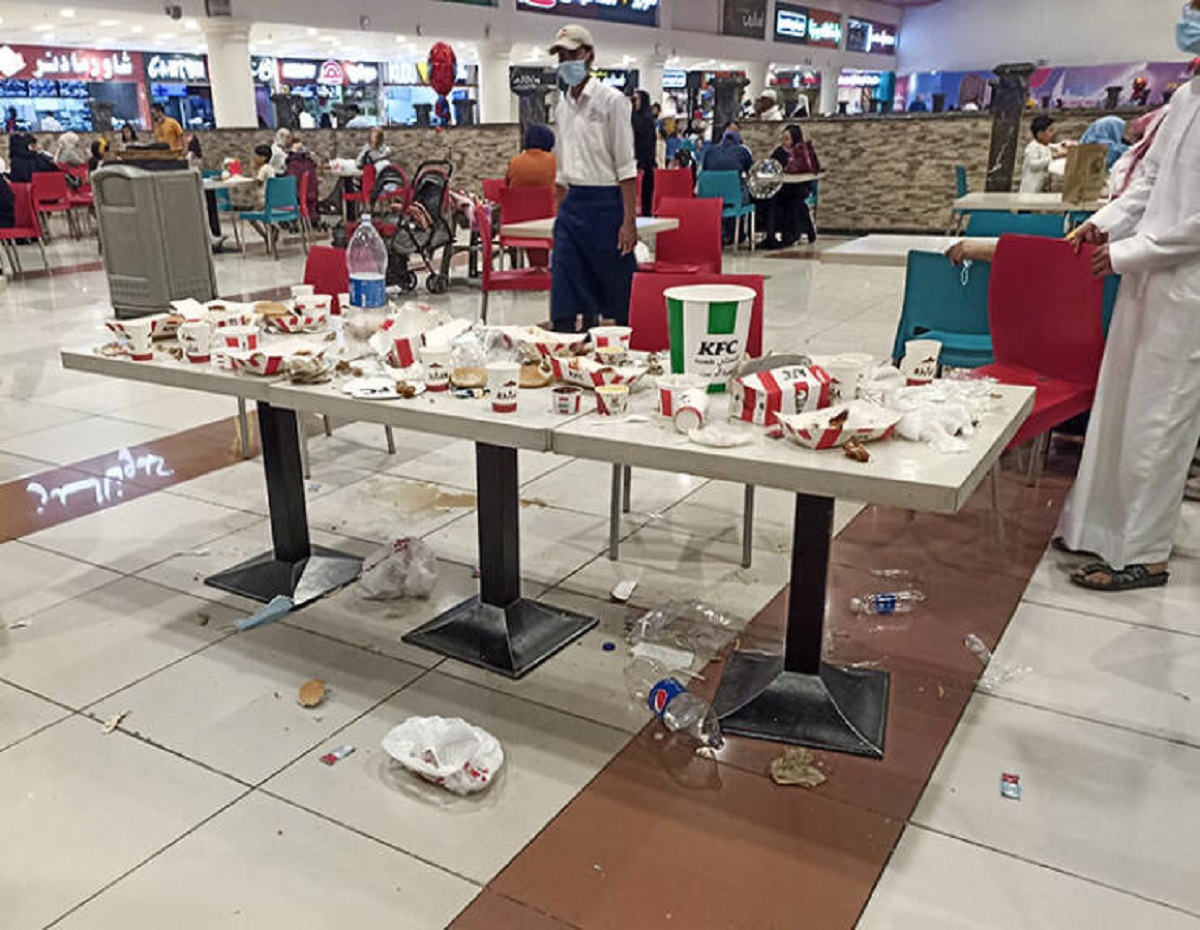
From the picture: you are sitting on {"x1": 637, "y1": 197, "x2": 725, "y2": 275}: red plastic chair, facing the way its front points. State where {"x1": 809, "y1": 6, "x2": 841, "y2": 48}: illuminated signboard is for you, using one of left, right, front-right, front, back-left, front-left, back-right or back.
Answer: back-right

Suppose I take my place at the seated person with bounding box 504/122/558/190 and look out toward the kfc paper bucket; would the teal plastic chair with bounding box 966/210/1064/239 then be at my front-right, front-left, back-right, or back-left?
front-left

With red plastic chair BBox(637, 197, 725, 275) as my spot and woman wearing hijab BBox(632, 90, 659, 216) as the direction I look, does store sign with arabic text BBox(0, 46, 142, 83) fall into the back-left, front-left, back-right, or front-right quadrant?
front-left

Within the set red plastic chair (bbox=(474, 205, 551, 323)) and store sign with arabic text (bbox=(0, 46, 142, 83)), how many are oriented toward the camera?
1

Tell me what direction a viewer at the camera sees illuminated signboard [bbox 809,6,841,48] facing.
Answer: facing the viewer and to the right of the viewer

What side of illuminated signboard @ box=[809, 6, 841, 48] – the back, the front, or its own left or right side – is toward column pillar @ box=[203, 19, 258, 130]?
right

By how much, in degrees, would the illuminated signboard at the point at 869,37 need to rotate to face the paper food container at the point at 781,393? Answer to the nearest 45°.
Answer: approximately 45° to its right

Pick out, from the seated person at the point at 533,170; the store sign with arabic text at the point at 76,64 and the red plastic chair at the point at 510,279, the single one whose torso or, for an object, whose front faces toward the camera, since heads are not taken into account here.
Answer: the store sign with arabic text

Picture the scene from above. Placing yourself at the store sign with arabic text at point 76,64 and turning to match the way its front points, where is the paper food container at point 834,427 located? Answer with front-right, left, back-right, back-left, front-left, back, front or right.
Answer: front

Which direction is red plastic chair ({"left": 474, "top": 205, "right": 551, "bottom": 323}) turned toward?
to the viewer's right

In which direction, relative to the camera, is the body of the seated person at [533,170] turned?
away from the camera
